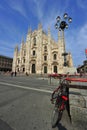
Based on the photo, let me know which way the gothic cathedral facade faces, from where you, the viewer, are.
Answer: facing the viewer and to the left of the viewer
